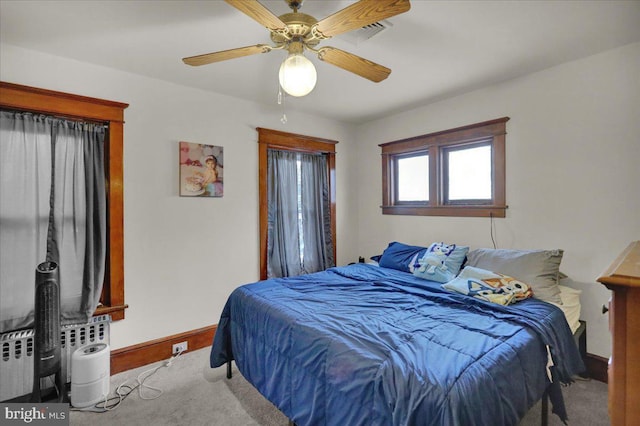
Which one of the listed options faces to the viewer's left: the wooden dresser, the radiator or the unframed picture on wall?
the wooden dresser

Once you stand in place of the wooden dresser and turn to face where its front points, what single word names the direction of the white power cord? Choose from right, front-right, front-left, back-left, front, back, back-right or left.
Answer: front

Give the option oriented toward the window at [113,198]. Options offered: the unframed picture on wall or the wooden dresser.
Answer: the wooden dresser

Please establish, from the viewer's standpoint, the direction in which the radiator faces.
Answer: facing the viewer and to the right of the viewer

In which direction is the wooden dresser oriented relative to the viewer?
to the viewer's left

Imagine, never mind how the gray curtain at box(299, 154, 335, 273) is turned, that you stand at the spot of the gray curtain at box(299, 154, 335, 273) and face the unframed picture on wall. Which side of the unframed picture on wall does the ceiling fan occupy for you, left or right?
left

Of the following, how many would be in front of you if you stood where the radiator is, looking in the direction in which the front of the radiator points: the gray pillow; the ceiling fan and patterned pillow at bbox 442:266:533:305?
3

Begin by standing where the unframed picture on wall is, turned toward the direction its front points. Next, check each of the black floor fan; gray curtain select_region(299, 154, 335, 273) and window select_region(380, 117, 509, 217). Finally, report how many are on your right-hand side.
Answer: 1

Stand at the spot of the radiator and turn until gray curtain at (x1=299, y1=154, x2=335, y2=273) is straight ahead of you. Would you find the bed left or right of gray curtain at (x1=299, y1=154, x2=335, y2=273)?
right

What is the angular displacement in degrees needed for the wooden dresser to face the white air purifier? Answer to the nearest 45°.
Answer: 0° — it already faces it

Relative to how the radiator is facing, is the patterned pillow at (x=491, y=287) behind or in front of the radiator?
in front

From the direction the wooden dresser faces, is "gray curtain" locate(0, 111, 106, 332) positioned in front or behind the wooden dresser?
in front

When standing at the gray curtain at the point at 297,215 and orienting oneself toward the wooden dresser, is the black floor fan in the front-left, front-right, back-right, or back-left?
front-right
